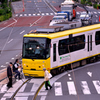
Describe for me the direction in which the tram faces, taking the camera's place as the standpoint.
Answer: facing the viewer and to the left of the viewer
